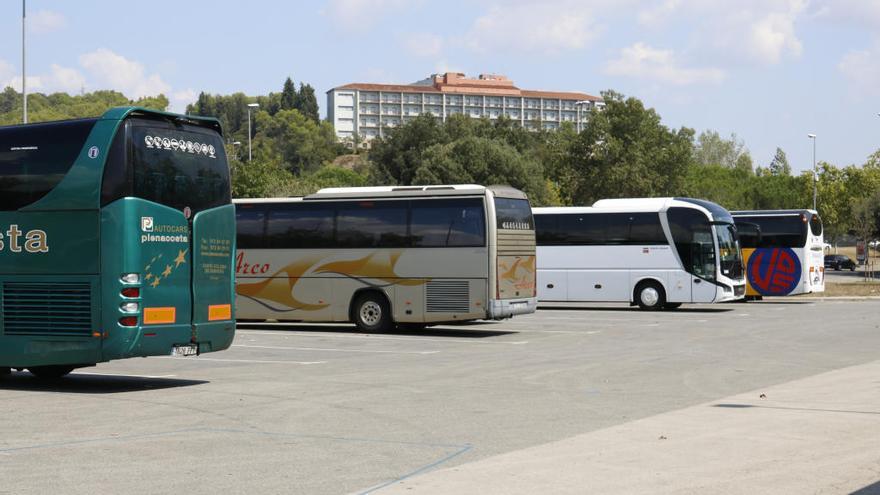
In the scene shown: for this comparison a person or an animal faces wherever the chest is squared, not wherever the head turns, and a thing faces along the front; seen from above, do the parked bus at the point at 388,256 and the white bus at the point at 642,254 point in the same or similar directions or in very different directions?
very different directions

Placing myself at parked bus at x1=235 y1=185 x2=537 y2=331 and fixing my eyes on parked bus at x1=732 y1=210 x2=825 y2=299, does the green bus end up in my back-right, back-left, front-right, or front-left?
back-right

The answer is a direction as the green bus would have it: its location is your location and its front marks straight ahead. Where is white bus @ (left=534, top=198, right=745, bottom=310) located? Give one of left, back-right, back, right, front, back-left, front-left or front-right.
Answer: right

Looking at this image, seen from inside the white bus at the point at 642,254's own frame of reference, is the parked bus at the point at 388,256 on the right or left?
on its right

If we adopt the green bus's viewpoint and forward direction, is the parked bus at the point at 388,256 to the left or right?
on its right

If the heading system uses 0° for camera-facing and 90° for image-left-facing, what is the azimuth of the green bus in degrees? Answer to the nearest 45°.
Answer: approximately 135°
